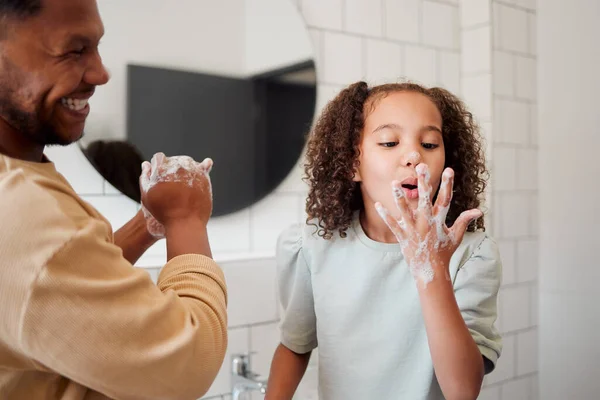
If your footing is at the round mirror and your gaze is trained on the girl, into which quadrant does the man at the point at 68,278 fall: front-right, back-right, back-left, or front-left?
front-right

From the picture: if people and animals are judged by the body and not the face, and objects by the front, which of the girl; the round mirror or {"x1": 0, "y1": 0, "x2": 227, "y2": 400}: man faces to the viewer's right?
the man

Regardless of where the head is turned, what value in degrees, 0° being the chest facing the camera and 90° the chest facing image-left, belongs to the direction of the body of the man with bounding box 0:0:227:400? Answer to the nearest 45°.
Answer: approximately 270°

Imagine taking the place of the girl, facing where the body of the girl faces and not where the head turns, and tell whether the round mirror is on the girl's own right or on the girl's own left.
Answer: on the girl's own right

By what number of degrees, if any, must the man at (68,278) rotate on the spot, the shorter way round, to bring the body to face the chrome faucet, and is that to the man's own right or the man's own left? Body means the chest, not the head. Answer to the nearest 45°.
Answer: approximately 45° to the man's own left

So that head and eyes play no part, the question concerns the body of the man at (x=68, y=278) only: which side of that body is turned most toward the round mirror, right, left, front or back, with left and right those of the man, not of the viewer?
left

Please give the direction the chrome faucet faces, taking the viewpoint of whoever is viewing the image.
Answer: facing the viewer and to the right of the viewer

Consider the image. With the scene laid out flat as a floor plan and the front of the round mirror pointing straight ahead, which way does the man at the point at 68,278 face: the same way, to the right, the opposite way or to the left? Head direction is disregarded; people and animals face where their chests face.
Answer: to the left

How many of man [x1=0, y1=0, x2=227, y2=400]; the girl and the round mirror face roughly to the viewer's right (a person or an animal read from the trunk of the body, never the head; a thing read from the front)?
1

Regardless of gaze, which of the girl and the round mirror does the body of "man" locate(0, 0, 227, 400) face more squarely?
the girl

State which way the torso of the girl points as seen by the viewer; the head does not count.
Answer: toward the camera

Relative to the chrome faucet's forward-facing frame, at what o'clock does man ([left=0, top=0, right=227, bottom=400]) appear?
The man is roughly at 2 o'clock from the chrome faucet.

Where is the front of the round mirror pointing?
toward the camera

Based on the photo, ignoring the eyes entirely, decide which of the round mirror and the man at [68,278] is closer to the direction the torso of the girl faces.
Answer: the man

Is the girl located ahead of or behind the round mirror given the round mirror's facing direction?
ahead
